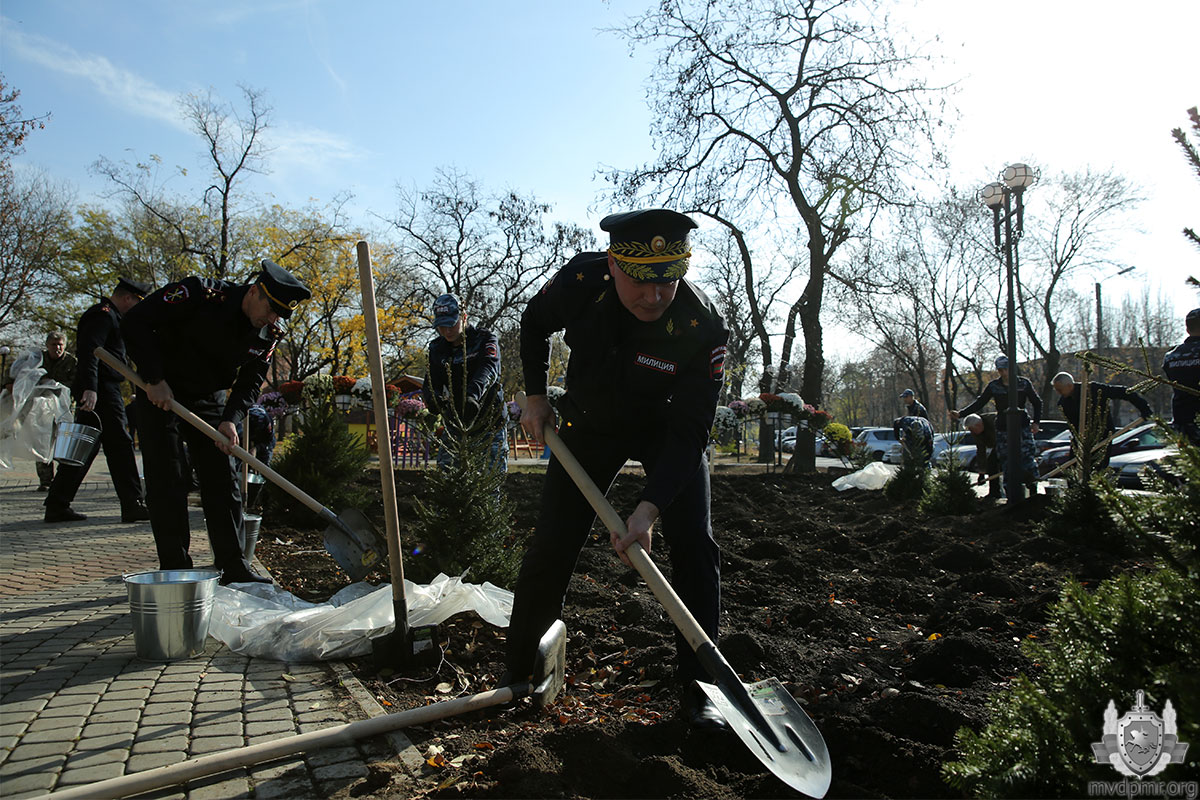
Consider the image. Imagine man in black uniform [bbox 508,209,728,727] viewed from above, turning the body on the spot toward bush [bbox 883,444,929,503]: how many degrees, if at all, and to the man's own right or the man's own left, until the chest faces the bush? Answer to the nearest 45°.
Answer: approximately 135° to the man's own left

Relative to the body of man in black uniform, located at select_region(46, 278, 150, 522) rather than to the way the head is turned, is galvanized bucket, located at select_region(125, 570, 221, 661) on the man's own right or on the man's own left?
on the man's own right

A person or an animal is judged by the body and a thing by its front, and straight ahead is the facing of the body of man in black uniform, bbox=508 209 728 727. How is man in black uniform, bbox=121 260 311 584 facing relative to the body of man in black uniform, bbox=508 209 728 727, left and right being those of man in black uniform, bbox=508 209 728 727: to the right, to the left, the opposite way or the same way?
to the left

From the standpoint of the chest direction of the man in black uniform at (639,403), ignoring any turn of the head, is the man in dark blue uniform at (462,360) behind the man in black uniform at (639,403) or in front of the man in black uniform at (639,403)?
behind

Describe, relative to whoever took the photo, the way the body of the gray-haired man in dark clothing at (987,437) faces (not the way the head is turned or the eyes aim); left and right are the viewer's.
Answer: facing to the left of the viewer

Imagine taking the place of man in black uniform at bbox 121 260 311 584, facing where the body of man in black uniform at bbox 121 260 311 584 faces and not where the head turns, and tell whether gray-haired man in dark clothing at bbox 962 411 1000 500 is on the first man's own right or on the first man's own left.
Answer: on the first man's own left

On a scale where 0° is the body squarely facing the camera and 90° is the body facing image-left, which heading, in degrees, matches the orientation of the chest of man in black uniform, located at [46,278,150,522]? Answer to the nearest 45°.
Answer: approximately 270°

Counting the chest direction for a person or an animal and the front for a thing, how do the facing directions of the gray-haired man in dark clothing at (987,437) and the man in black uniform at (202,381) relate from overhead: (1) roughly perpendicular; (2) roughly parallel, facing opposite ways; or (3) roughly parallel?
roughly parallel, facing opposite ways

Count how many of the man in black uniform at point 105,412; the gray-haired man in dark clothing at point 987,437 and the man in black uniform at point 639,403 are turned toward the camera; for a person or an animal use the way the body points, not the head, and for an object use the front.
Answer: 1

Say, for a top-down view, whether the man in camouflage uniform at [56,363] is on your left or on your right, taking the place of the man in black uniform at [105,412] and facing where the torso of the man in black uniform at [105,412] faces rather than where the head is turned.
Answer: on your left

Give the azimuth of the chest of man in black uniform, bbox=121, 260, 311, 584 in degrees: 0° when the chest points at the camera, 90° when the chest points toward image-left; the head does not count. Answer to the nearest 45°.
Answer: approximately 315°

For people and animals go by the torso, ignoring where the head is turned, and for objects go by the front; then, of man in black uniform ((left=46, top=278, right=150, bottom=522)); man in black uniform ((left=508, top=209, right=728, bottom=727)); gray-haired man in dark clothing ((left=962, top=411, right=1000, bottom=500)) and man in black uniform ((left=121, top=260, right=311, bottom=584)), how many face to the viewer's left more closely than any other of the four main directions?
1

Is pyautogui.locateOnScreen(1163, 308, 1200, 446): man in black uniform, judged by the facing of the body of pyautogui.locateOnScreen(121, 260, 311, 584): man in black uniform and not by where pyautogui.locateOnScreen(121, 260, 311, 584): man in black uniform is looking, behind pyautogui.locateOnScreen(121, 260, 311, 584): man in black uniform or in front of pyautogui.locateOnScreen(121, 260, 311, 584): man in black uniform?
in front

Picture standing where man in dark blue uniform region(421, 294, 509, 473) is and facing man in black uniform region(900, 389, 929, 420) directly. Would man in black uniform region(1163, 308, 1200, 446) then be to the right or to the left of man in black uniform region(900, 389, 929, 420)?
right

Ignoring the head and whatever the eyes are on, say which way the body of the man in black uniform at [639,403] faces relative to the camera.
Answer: toward the camera
